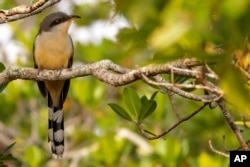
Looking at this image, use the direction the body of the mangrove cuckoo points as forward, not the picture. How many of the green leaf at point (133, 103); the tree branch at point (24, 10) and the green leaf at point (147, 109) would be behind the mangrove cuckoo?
0

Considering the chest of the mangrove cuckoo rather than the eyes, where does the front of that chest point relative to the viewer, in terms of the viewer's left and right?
facing the viewer
